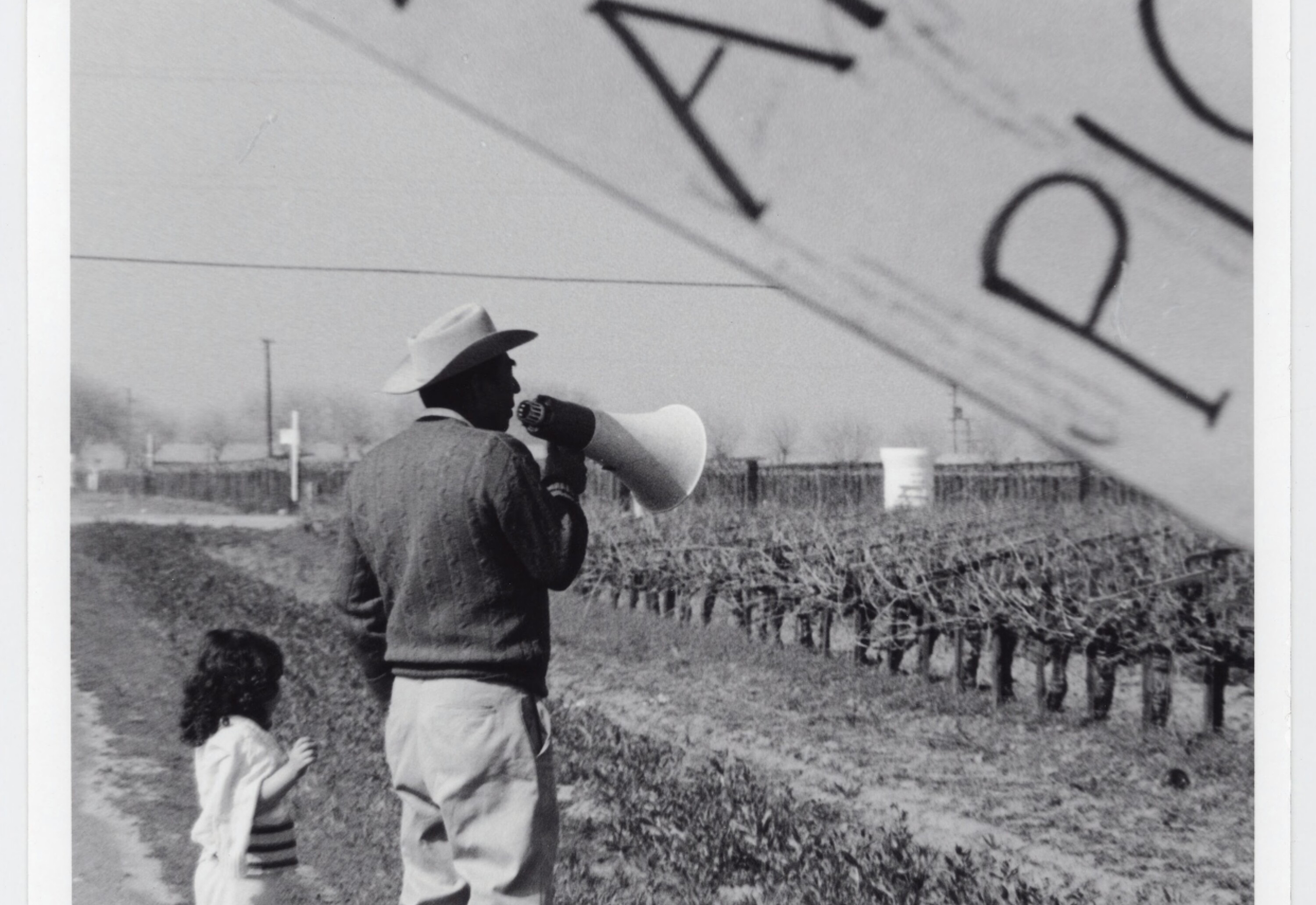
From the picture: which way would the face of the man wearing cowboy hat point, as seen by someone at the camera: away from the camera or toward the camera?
away from the camera

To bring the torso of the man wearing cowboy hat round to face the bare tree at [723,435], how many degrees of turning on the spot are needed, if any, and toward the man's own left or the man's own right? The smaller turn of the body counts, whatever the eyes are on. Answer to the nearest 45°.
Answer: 0° — they already face it

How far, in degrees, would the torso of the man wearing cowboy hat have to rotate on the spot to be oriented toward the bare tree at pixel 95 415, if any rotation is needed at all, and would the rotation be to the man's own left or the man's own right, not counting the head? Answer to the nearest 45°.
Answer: approximately 90° to the man's own left

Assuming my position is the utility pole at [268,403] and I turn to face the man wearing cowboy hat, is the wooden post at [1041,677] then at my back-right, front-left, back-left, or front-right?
front-left

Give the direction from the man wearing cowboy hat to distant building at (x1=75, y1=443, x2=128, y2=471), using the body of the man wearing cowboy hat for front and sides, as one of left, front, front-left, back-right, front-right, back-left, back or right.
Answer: left

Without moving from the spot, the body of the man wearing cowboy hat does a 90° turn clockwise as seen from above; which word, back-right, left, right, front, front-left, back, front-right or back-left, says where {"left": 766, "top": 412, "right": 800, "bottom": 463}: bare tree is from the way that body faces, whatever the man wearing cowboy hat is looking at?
left

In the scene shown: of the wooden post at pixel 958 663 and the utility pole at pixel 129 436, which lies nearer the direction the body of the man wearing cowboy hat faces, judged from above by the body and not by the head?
the wooden post

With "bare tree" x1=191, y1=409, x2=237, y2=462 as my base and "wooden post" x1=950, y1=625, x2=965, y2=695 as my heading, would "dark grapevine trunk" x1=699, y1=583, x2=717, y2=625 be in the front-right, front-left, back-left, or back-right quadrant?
front-left

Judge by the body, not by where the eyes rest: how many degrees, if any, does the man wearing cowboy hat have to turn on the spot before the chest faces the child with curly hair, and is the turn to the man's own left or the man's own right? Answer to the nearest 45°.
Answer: approximately 90° to the man's own left

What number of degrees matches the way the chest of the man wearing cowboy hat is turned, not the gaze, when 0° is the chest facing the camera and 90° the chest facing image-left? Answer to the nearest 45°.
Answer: approximately 225°

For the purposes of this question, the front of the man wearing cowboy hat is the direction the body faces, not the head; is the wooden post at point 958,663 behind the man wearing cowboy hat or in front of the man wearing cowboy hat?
in front

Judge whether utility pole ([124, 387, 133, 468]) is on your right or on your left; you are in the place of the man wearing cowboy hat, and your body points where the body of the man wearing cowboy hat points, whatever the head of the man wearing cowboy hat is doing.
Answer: on your left

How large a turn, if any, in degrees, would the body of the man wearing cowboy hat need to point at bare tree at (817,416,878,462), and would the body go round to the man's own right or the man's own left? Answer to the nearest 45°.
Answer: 0° — they already face it

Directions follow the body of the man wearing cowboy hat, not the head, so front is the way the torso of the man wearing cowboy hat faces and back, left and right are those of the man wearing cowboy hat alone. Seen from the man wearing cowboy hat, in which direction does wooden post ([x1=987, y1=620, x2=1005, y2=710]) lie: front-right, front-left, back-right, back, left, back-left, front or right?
front
